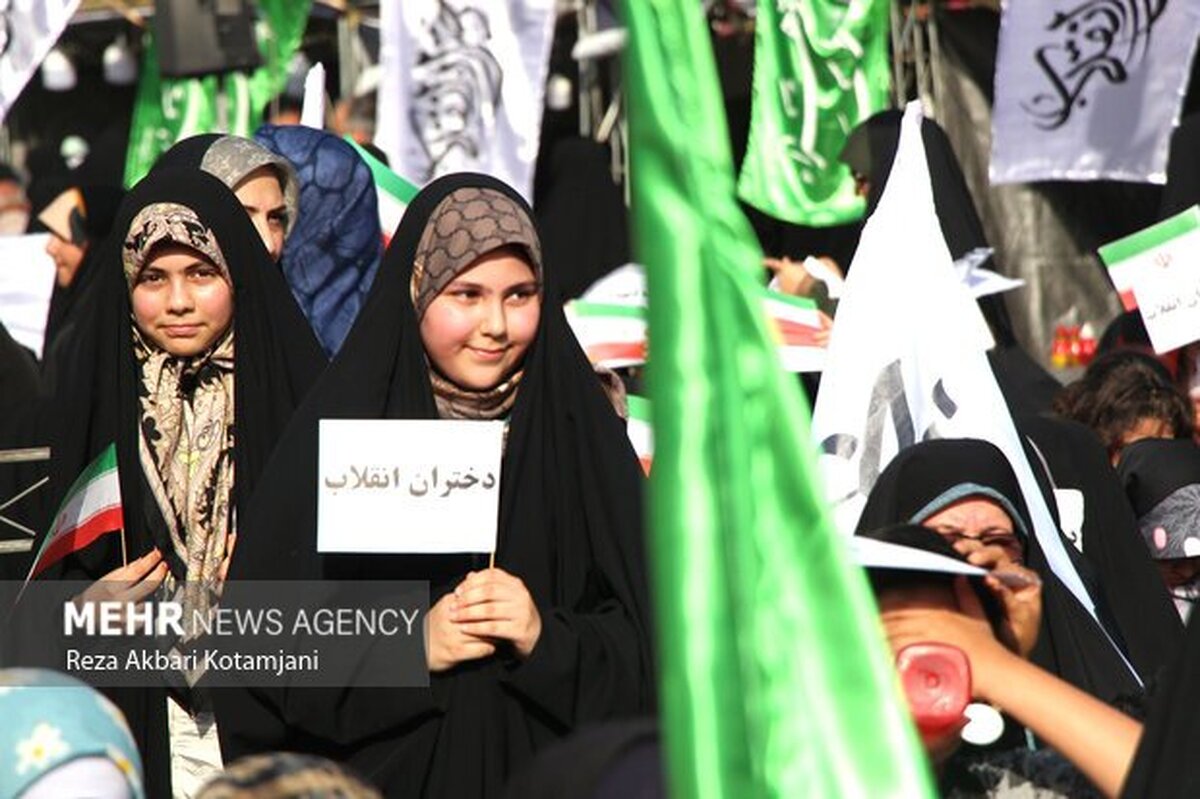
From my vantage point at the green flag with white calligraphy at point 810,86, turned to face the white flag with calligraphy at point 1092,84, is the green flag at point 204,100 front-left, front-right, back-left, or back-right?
back-left

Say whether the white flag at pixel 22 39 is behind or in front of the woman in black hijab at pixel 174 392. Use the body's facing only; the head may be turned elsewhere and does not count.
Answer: behind

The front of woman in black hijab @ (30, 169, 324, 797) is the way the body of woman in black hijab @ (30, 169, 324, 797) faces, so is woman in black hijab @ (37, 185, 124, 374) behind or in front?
behind

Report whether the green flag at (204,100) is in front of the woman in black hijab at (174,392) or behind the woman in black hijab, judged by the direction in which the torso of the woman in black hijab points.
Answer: behind

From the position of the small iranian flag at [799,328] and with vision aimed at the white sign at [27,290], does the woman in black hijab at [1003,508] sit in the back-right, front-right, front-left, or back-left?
back-left

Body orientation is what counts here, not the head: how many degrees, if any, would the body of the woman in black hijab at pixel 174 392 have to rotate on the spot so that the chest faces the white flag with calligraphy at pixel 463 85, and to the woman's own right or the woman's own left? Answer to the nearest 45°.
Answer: approximately 180°

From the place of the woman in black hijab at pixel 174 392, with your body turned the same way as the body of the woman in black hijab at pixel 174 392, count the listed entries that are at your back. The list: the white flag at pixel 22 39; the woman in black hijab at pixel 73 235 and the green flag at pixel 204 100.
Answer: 3

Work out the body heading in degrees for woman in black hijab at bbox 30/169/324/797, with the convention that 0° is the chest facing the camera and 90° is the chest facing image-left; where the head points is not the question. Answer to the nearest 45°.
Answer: approximately 0°
